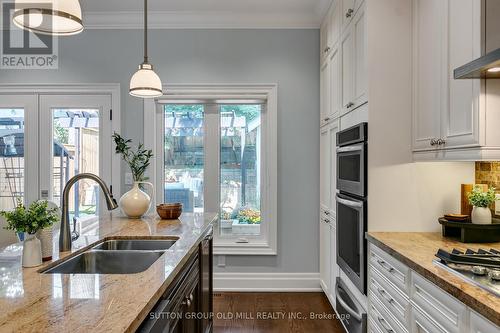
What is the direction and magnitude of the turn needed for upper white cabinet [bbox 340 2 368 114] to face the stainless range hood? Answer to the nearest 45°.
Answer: approximately 135° to its left

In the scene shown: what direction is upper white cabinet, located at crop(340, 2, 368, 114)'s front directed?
to the viewer's left

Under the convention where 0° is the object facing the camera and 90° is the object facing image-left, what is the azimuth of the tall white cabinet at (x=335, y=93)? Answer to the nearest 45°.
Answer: approximately 90°

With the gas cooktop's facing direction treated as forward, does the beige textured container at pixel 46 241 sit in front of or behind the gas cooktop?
in front

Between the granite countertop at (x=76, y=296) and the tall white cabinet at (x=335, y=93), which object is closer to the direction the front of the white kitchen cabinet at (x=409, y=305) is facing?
the granite countertop

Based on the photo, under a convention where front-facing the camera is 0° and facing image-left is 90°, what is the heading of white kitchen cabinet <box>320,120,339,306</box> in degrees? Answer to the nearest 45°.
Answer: approximately 90°

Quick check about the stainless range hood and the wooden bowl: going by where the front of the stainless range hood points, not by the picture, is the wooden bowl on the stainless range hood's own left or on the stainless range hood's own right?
on the stainless range hood's own right

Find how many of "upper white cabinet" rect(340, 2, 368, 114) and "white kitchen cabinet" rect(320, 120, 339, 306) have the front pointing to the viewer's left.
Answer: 2

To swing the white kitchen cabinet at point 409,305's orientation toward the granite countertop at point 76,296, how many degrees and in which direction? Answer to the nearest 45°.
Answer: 0° — it already faces it

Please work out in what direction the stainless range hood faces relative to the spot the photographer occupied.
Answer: facing the viewer and to the left of the viewer

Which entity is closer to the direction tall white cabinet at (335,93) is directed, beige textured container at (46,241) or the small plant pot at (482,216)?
the beige textured container

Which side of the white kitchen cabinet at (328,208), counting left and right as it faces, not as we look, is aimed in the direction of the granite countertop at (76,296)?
left

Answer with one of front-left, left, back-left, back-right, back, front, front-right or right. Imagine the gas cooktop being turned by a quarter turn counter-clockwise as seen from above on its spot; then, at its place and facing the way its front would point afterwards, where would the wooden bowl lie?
back-right
